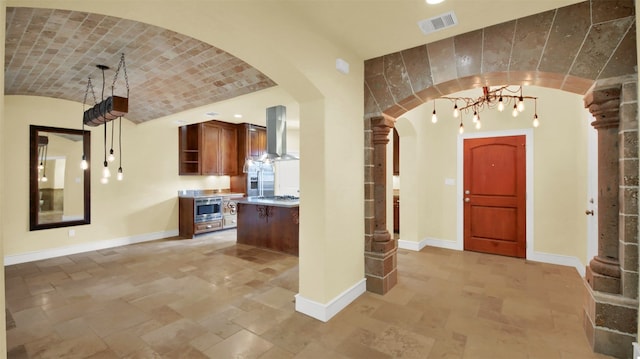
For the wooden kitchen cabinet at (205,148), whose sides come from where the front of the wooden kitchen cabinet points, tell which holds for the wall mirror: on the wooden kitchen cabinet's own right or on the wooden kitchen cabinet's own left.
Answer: on the wooden kitchen cabinet's own right

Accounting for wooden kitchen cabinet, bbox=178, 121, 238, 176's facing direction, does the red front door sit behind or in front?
in front

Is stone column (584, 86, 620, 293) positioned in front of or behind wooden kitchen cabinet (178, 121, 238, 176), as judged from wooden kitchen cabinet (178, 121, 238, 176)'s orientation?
in front

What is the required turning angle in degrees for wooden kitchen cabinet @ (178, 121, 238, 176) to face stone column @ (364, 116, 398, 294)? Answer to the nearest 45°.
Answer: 0° — it already faces it

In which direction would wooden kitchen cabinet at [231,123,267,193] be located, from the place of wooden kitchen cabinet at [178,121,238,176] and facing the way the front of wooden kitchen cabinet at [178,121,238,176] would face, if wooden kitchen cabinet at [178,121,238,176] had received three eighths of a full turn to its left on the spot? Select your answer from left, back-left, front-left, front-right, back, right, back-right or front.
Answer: right

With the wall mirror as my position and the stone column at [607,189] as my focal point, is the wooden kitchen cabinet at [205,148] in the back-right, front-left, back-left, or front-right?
front-left

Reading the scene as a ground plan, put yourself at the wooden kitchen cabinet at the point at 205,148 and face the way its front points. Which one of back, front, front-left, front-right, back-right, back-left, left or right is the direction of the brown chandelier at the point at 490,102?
front

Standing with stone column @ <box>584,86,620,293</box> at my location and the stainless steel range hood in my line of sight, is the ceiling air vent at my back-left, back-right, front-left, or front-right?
front-left

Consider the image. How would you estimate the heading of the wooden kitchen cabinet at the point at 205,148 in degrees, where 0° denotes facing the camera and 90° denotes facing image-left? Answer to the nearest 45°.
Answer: approximately 315°
